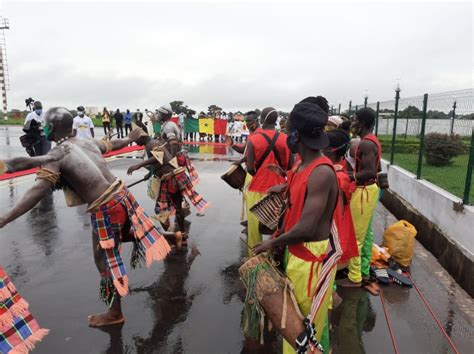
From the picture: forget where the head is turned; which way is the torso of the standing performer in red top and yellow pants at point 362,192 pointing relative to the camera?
to the viewer's left

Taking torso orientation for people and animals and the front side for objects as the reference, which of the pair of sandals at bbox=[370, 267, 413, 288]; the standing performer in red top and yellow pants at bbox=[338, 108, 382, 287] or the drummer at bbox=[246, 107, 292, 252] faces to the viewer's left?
the standing performer in red top and yellow pants at bbox=[338, 108, 382, 287]

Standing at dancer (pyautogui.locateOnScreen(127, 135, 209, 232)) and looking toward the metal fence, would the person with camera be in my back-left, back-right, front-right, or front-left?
back-left

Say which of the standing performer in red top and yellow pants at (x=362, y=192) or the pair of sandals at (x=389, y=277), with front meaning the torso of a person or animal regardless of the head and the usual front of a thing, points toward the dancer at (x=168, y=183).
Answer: the standing performer in red top and yellow pants at (x=362, y=192)

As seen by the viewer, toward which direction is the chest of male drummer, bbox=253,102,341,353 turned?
to the viewer's left

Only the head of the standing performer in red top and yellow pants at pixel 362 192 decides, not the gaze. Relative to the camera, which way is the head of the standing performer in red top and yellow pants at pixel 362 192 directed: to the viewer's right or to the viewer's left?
to the viewer's left

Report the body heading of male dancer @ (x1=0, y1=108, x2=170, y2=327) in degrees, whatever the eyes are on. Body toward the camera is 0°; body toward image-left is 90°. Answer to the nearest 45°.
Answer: approximately 135°

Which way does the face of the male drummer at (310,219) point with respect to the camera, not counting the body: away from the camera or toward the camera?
away from the camera

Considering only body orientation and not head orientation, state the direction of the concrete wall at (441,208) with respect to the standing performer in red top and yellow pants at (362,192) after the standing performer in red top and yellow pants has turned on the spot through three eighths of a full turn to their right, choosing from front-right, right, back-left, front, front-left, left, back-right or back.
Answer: front

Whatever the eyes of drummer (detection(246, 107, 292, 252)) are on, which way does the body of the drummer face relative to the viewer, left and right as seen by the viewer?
facing away from the viewer
